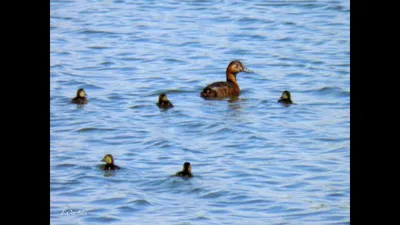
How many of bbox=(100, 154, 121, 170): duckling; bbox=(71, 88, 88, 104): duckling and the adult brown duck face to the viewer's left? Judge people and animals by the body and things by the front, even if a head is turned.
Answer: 1

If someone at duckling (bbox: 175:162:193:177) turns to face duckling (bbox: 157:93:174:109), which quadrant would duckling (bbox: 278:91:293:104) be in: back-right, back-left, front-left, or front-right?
front-right

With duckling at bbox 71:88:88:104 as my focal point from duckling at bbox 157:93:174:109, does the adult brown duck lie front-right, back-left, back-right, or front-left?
back-right

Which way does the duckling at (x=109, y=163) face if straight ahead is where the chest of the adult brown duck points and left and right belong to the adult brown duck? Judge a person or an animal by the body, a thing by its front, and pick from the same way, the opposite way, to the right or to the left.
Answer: the opposite way

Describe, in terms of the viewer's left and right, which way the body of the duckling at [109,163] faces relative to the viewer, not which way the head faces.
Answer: facing to the left of the viewer

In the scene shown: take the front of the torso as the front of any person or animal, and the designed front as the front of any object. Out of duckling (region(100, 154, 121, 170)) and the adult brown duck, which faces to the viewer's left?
the duckling

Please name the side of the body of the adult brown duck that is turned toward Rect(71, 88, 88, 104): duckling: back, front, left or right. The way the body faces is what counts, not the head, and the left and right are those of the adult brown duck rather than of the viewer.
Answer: back

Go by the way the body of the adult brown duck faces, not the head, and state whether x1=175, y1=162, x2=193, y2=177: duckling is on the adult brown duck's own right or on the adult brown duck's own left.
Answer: on the adult brown duck's own right

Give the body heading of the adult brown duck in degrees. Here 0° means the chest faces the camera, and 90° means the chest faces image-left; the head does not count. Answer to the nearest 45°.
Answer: approximately 270°

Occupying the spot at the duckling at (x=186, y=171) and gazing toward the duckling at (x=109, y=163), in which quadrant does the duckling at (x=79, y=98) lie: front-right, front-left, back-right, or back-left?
front-right

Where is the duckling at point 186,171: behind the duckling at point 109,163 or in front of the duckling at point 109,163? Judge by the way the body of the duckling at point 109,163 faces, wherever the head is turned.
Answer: behind
